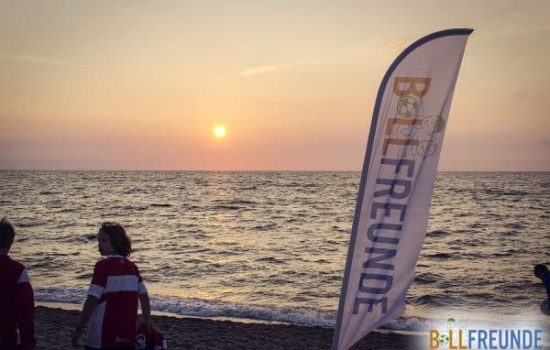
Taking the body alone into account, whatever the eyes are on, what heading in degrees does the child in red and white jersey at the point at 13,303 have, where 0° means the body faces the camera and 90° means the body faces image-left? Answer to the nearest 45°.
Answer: approximately 180°
